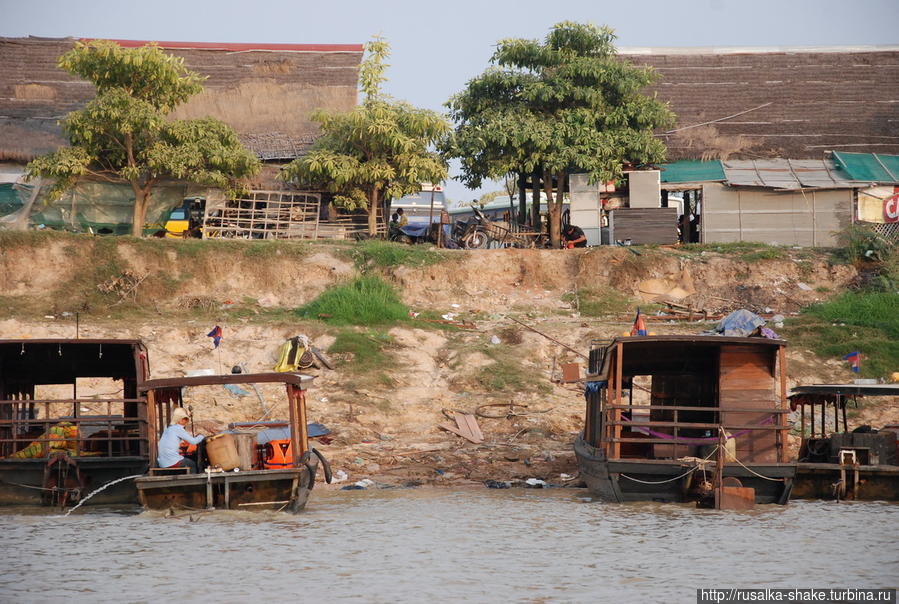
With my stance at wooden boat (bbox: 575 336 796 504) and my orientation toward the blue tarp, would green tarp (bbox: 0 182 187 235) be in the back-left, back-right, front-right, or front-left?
front-left

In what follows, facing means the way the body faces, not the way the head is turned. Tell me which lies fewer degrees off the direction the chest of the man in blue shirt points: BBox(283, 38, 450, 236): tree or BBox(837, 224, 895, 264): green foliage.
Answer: the green foliage

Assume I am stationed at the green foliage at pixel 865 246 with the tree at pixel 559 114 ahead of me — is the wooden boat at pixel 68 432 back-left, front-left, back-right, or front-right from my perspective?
front-left

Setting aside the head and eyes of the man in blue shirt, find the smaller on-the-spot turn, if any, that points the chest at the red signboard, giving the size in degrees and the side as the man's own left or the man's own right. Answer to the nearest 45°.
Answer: approximately 45° to the man's own left

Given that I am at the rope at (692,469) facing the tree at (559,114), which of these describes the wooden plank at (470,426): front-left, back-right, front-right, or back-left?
front-left

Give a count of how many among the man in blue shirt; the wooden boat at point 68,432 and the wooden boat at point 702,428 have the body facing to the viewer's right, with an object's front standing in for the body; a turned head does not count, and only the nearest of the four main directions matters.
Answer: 1

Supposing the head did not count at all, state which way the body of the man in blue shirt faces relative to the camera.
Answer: to the viewer's right
